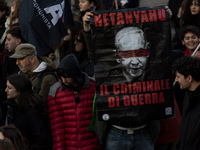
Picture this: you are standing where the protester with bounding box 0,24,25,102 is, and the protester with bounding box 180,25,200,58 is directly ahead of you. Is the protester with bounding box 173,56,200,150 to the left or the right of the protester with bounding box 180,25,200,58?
right

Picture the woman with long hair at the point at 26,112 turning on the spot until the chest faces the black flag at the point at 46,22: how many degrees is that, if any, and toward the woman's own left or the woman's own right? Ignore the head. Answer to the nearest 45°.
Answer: approximately 135° to the woman's own right

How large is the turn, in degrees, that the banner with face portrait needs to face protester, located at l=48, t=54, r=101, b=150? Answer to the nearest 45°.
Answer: approximately 90° to its right

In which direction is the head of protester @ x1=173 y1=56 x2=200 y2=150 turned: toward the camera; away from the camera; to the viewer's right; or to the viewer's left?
to the viewer's left

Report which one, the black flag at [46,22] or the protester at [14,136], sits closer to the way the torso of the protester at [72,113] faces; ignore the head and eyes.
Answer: the protester

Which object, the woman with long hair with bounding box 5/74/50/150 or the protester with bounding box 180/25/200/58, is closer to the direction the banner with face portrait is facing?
the woman with long hair

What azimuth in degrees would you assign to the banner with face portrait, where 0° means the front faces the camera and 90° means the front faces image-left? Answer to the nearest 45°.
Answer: approximately 0°
